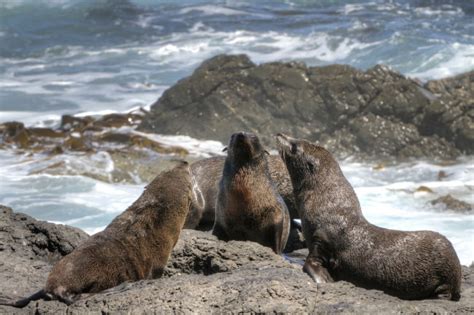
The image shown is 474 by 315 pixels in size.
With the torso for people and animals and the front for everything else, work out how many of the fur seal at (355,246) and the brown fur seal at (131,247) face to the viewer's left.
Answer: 1

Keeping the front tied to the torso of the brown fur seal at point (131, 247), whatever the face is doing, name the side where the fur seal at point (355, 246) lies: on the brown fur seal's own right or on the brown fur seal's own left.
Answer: on the brown fur seal's own right

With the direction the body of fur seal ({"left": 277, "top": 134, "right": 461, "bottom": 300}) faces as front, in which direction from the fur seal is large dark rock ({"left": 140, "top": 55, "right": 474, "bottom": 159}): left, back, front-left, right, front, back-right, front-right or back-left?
right

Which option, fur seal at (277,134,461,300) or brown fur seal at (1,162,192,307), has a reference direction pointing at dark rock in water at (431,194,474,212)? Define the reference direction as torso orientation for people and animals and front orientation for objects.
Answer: the brown fur seal

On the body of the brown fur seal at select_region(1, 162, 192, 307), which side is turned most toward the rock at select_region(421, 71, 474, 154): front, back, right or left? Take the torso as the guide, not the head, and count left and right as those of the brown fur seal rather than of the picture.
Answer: front

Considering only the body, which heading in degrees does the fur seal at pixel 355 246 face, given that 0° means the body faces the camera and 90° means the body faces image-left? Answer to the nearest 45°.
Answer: approximately 90°

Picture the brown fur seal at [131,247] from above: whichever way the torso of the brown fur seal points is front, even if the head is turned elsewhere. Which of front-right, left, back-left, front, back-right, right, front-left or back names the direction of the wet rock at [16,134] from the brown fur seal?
front-left

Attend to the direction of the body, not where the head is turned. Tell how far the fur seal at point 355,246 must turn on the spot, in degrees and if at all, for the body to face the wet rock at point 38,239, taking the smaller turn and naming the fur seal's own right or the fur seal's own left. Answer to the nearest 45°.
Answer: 0° — it already faces it

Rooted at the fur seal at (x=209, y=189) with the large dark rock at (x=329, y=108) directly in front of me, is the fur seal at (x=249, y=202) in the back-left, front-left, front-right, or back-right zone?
back-right

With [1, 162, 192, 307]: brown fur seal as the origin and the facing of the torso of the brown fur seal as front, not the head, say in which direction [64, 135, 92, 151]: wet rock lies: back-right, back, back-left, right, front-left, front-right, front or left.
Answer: front-left
